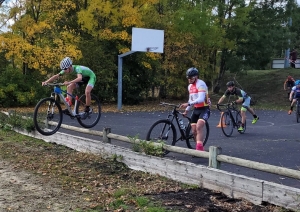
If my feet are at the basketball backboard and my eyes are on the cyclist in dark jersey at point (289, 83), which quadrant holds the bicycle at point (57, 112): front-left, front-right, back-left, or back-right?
back-right

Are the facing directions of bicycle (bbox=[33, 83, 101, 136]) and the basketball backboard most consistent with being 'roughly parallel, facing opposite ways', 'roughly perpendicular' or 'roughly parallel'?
roughly perpendicular

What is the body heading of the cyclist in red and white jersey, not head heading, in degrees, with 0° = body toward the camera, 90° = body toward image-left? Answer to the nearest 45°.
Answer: approximately 45°

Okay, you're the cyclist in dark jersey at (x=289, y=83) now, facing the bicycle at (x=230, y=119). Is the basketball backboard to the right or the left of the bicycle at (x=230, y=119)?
right

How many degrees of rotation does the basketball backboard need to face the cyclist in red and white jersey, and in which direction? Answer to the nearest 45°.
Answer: approximately 45° to its right

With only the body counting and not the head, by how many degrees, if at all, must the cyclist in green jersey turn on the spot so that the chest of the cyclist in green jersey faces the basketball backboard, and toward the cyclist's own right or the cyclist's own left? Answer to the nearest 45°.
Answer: approximately 135° to the cyclist's own right

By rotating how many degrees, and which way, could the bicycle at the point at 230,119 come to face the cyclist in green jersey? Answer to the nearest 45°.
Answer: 0° — it already faces them

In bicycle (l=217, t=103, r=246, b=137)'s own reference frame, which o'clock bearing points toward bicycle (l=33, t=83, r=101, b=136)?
bicycle (l=33, t=83, r=101, b=136) is roughly at 12 o'clock from bicycle (l=217, t=103, r=246, b=137).

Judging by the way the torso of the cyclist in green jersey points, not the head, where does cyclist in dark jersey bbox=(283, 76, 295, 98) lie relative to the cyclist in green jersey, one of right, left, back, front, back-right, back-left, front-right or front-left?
back

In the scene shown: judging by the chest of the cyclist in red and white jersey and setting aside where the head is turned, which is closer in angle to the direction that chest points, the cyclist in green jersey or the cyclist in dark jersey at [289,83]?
the cyclist in green jersey

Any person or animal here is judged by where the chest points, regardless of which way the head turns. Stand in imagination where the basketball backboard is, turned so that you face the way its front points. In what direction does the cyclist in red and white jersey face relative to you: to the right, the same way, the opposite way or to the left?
to the right
